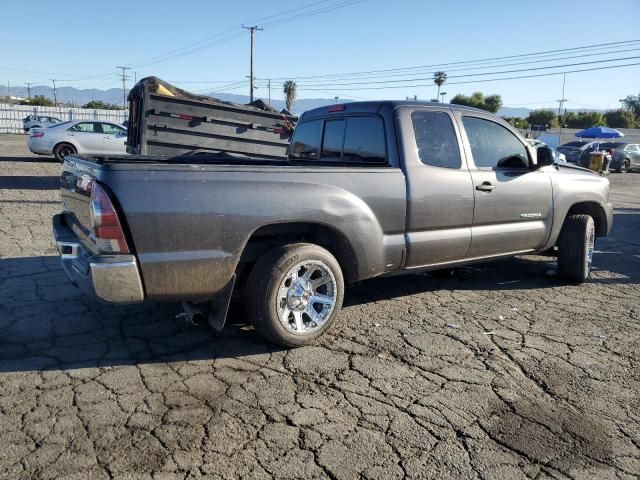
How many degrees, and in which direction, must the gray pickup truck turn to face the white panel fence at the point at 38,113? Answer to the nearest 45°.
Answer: approximately 90° to its left

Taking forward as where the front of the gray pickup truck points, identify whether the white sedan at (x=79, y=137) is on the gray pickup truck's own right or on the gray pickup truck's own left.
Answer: on the gray pickup truck's own left

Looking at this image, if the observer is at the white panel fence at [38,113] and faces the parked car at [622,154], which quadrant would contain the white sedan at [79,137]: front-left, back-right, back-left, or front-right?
front-right

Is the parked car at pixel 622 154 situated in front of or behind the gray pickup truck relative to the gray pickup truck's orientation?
in front

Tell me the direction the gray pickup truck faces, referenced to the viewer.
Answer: facing away from the viewer and to the right of the viewer

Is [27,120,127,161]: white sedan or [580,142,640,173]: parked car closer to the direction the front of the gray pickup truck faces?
the parked car

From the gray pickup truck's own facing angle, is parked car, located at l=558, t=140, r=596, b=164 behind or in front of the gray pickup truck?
in front

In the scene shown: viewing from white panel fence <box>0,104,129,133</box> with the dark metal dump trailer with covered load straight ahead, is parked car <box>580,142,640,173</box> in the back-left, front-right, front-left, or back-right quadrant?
front-left
